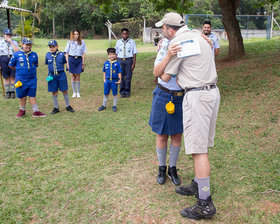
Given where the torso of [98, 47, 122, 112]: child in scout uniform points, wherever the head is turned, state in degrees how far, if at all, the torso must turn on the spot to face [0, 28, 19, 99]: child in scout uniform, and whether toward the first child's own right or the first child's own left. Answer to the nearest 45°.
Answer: approximately 135° to the first child's own right

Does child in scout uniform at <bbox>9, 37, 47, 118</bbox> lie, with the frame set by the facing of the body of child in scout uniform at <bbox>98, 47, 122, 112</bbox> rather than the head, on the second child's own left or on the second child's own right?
on the second child's own right

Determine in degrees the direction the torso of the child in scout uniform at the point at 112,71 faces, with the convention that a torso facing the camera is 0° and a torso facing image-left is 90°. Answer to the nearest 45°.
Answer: approximately 0°

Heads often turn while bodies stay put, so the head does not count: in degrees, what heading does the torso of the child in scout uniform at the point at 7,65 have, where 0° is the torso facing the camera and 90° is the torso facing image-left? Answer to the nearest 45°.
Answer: approximately 0°

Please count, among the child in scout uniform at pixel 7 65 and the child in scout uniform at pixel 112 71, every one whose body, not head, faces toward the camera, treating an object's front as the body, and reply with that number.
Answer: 2

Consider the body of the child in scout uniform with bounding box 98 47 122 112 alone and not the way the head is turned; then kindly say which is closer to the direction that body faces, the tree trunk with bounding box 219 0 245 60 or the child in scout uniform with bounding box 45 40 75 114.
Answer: the child in scout uniform

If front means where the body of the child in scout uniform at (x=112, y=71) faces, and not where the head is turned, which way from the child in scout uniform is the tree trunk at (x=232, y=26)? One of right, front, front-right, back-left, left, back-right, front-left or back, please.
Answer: back-left

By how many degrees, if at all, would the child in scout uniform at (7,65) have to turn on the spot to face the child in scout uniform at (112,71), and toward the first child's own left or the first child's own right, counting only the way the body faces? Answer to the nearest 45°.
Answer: approximately 45° to the first child's own left
